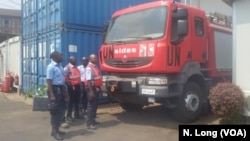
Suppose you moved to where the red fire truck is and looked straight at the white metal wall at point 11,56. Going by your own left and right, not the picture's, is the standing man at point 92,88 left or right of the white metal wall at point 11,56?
left

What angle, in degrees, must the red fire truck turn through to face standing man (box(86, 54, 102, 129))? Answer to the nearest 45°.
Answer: approximately 45° to its right

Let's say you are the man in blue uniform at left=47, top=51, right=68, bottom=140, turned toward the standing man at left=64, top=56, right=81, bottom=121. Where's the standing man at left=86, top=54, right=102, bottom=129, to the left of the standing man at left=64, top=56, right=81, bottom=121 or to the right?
right

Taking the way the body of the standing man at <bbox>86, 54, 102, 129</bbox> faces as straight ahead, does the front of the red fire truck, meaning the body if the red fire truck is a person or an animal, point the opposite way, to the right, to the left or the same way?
to the right

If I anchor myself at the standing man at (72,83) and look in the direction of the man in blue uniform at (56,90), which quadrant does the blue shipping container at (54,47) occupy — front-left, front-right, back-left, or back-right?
back-right

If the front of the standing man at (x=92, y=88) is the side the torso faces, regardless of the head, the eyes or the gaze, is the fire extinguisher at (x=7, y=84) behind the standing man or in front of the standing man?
behind

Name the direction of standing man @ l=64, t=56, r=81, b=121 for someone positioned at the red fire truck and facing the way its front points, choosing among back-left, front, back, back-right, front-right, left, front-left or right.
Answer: front-right

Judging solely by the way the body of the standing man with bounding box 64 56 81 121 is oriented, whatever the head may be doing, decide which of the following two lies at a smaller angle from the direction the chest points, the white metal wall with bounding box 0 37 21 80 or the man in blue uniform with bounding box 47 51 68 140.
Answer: the man in blue uniform

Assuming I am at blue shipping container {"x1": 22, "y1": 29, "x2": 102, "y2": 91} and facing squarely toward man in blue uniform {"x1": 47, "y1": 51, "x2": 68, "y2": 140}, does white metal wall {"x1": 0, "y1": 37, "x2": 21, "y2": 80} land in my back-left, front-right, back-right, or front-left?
back-right
